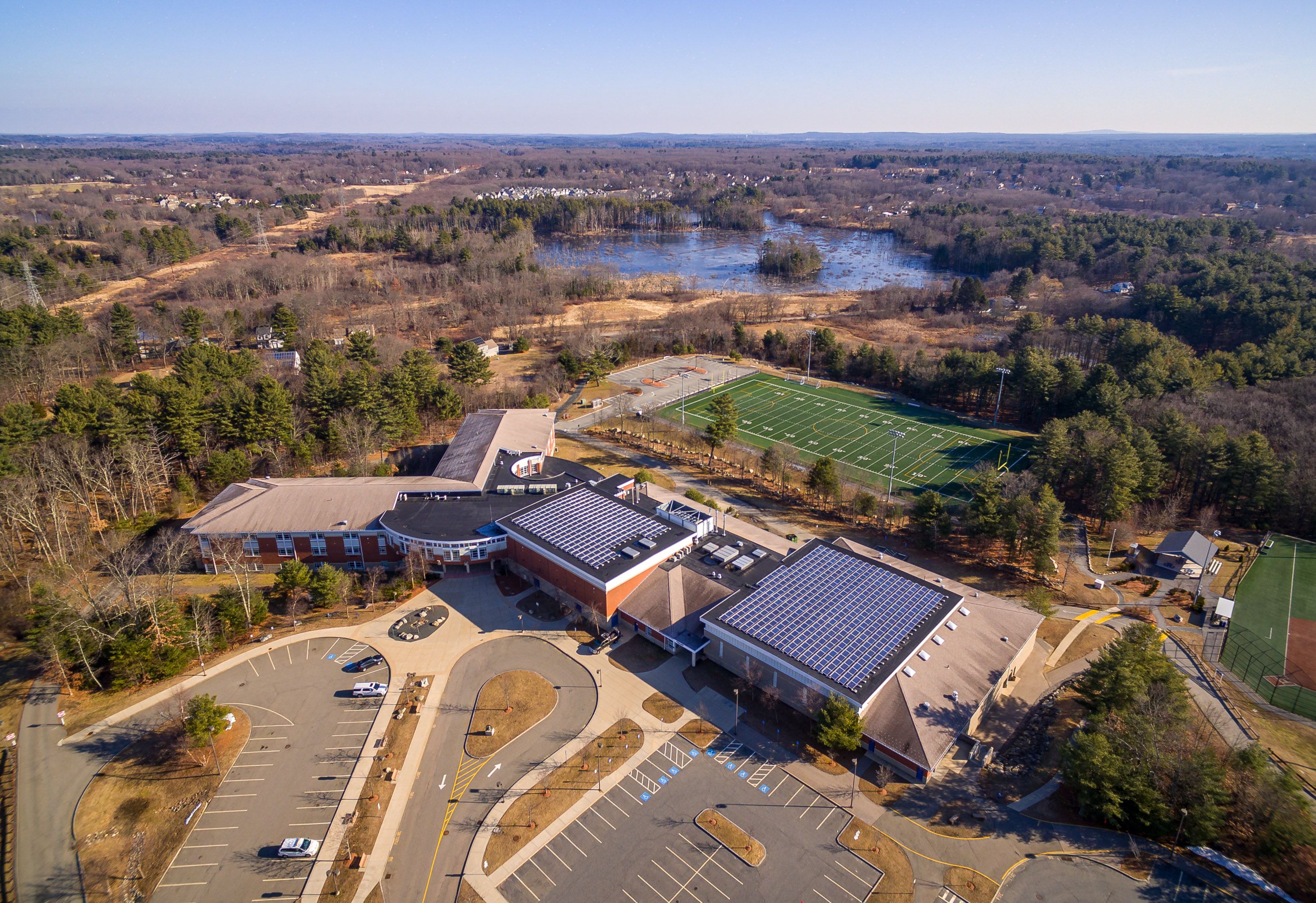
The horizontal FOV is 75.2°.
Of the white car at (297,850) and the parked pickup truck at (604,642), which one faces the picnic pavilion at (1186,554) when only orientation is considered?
the white car

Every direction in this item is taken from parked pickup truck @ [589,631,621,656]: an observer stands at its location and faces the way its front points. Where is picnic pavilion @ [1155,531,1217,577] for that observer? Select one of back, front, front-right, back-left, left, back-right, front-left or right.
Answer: back-left

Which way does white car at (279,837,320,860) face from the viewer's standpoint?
to the viewer's right

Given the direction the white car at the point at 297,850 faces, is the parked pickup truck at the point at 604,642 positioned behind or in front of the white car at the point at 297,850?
in front

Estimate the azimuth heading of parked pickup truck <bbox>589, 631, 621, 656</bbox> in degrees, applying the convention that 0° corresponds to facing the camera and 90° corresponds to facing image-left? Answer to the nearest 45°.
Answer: approximately 45°

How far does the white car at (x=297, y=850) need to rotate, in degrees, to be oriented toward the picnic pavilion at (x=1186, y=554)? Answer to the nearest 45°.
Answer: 0° — it already faces it

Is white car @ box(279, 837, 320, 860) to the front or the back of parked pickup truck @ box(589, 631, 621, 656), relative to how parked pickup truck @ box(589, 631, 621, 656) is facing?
to the front

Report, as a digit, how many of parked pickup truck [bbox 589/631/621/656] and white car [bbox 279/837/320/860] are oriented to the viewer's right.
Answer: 1

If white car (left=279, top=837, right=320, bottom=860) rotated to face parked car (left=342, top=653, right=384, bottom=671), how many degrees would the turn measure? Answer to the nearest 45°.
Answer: approximately 90° to its left
